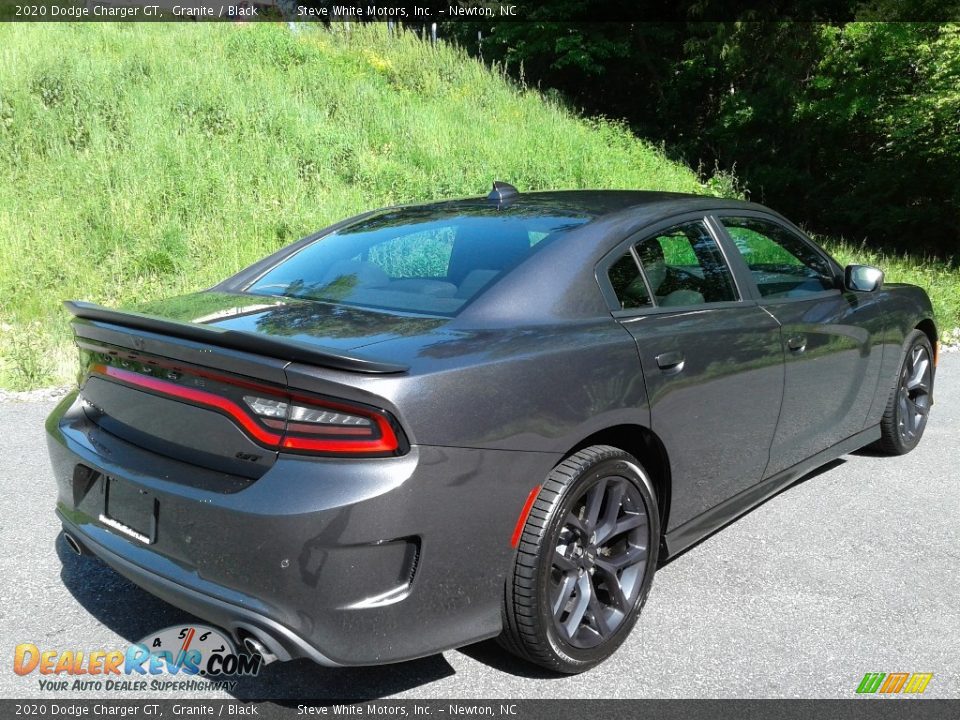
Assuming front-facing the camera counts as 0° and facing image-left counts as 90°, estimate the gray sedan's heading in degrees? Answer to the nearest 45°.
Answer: approximately 225°
